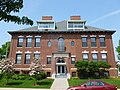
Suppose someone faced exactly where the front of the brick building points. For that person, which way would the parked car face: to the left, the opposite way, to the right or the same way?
to the right

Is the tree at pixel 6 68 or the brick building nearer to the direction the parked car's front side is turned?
the tree

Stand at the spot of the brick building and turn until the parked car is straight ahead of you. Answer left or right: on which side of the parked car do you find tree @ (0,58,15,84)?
right

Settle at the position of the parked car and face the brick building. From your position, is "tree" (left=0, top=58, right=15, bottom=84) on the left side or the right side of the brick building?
left

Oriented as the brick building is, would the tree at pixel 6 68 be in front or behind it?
in front

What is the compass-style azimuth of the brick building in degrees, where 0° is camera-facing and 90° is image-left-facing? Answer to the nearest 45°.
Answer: approximately 0°

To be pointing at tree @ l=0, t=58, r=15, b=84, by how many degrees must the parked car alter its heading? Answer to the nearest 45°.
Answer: approximately 45° to its right

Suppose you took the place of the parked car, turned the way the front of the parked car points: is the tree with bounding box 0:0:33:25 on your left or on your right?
on your left

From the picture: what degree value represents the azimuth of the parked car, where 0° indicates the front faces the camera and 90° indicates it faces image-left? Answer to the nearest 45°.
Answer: approximately 90°

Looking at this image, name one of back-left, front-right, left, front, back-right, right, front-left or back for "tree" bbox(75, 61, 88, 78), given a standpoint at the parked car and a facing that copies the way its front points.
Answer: right

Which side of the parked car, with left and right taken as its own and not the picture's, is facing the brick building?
right

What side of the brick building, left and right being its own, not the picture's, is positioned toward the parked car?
front

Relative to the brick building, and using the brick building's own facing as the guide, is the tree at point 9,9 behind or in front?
in front

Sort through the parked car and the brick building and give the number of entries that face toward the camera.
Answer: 1
